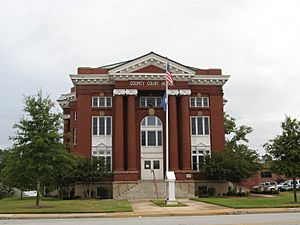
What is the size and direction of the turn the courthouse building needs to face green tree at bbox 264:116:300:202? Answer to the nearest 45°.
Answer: approximately 45° to its left

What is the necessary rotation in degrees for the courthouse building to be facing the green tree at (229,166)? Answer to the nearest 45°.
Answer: approximately 90° to its left

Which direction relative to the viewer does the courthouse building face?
toward the camera

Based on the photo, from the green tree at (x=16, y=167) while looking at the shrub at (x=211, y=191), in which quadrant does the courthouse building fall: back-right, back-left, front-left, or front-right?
front-left

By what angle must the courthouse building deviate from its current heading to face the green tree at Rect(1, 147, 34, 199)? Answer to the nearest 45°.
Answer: approximately 45° to its right

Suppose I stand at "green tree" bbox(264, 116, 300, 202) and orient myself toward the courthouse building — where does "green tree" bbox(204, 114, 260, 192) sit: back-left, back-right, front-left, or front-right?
front-right

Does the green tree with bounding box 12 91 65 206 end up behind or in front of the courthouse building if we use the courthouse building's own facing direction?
in front

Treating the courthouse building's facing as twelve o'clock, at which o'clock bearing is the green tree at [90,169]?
The green tree is roughly at 2 o'clock from the courthouse building.

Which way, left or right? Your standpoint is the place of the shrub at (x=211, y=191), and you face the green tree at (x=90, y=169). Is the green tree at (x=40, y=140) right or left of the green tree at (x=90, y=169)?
left
